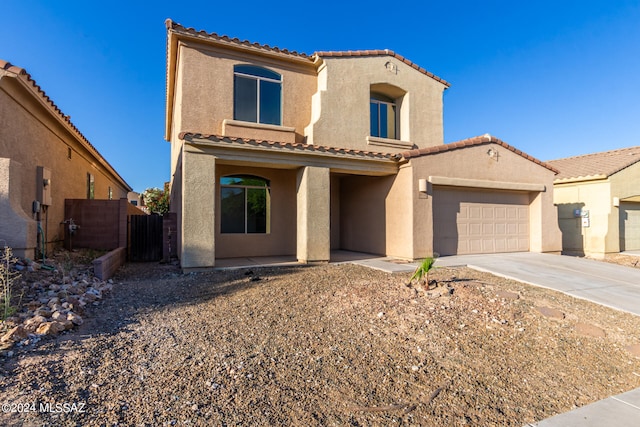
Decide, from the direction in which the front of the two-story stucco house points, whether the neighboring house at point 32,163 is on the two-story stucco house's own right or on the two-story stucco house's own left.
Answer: on the two-story stucco house's own right

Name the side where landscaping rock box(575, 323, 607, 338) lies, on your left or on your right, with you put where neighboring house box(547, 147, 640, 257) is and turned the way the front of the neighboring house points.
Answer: on your right

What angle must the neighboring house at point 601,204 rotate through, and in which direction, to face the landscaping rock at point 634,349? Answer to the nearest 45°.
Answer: approximately 45° to its right

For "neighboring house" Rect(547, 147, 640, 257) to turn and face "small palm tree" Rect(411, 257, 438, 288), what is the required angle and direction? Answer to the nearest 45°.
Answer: approximately 45° to its right

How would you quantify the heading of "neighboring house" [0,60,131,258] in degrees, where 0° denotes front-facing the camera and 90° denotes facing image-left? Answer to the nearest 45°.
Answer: approximately 0°

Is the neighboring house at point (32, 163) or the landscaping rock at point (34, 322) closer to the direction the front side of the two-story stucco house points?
the landscaping rock

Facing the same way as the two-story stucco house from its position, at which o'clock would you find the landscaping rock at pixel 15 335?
The landscaping rock is roughly at 2 o'clock from the two-story stucco house.

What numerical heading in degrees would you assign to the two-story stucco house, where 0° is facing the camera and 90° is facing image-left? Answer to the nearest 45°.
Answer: approximately 315°
